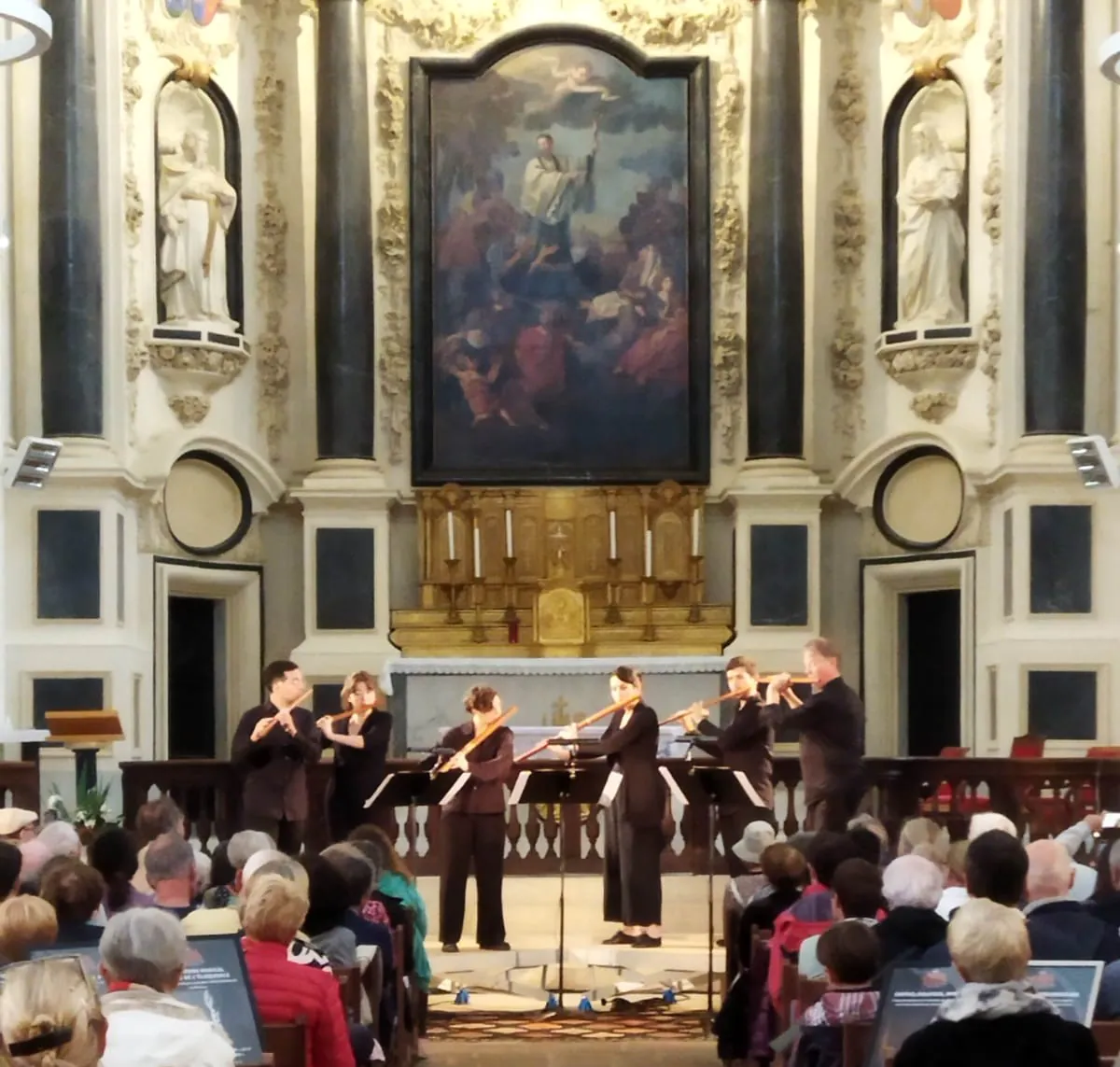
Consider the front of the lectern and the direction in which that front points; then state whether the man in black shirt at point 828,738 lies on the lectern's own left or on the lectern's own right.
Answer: on the lectern's own left

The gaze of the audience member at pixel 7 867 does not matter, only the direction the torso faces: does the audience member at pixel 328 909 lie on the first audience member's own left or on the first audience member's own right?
on the first audience member's own right

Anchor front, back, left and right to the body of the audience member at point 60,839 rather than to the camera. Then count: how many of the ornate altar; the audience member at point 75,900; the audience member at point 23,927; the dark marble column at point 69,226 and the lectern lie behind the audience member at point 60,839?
2

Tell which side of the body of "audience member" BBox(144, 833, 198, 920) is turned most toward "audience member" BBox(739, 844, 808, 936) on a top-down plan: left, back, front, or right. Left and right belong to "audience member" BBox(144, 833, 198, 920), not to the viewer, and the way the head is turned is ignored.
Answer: right

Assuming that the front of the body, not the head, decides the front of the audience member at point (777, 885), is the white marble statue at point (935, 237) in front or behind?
in front

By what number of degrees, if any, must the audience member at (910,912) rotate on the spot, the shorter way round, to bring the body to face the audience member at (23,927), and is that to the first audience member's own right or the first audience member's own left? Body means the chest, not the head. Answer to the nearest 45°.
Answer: approximately 135° to the first audience member's own left

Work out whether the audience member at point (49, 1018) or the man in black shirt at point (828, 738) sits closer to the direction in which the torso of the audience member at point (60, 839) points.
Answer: the man in black shirt

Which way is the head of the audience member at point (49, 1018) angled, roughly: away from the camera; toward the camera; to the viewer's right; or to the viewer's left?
away from the camera

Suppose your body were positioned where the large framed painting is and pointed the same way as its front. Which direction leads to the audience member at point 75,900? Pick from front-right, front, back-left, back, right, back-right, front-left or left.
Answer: front

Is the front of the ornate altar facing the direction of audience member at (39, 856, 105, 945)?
yes

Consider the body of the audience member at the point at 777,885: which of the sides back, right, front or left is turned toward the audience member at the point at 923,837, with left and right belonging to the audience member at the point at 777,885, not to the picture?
right

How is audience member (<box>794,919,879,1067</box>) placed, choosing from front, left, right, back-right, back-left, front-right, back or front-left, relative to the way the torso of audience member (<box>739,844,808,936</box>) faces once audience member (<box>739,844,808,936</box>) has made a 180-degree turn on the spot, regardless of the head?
front

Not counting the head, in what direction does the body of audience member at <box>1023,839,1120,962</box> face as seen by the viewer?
away from the camera

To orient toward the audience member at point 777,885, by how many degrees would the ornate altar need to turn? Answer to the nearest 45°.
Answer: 0° — it already faces them

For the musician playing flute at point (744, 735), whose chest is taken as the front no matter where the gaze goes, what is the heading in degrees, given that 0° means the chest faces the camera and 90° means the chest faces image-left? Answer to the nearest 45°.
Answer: approximately 45°

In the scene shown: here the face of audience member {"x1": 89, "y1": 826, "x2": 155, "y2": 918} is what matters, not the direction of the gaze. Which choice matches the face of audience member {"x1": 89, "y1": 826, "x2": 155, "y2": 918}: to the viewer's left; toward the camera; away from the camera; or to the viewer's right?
away from the camera

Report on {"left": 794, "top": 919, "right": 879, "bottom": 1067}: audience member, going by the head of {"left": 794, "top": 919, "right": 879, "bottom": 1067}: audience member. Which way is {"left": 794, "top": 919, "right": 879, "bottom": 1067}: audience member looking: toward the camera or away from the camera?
away from the camera

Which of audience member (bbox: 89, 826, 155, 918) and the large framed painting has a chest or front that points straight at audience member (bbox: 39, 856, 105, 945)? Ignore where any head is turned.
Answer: the large framed painting

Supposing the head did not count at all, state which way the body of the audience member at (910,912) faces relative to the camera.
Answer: away from the camera

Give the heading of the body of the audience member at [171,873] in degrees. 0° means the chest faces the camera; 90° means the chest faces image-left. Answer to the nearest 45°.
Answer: approximately 180°

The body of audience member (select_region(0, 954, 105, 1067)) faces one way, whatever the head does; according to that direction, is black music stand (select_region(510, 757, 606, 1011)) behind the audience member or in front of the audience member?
in front

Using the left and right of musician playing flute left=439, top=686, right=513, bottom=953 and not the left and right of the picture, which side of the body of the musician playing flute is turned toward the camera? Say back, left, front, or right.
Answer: front
